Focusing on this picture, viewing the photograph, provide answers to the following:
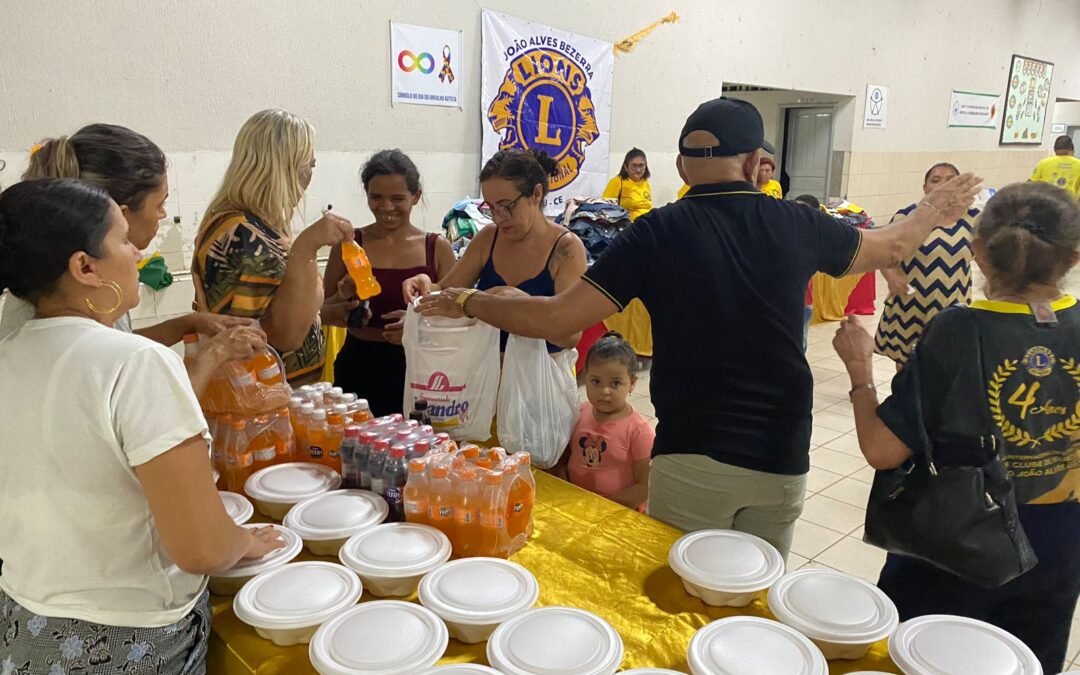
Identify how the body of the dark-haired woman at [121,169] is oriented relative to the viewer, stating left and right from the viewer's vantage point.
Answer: facing to the right of the viewer

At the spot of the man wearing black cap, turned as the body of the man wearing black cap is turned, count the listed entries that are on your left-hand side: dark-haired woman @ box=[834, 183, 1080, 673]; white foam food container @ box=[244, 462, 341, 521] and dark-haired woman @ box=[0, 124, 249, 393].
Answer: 2

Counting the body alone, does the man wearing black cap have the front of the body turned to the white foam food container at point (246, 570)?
no

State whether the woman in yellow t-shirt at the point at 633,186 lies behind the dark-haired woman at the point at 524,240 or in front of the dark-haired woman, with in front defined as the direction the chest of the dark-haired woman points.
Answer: behind

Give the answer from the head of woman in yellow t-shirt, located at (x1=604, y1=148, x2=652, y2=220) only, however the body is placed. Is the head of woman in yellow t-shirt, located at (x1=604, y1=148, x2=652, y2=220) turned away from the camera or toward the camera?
toward the camera

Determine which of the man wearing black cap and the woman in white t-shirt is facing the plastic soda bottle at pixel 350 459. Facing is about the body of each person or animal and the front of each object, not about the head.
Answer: the woman in white t-shirt

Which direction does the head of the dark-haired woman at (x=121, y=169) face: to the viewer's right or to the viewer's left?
to the viewer's right

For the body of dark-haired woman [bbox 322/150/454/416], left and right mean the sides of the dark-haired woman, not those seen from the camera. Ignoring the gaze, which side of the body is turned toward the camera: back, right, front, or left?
front

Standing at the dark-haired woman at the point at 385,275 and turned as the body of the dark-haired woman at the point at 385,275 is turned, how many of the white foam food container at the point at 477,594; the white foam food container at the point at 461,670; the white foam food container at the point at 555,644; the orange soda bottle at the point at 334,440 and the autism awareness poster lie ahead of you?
4

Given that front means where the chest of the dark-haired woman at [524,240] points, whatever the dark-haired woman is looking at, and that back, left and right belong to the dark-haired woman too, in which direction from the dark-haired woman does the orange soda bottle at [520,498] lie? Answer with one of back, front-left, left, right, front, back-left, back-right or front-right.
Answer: front-left

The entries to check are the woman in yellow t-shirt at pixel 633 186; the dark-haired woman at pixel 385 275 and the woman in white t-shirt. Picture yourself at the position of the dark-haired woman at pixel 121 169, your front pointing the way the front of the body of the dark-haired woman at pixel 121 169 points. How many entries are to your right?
1

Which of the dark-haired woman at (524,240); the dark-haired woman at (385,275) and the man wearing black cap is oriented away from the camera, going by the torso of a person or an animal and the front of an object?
the man wearing black cap

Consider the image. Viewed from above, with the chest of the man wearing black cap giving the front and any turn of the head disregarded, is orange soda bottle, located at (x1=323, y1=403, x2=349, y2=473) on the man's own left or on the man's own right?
on the man's own left

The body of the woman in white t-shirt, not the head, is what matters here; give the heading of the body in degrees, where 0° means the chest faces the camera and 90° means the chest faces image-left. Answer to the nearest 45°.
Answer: approximately 225°

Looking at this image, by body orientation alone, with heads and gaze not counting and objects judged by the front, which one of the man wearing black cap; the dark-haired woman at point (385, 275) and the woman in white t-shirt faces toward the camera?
the dark-haired woman

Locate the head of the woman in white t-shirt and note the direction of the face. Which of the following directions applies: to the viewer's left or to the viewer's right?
to the viewer's right

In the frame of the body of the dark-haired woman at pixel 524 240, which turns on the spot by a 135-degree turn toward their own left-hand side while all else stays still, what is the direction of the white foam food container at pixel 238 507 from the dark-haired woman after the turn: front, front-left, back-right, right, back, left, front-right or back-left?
back-right

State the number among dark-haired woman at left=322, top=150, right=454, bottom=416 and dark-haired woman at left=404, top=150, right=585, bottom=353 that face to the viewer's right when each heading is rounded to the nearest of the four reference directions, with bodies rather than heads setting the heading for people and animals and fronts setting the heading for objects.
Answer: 0

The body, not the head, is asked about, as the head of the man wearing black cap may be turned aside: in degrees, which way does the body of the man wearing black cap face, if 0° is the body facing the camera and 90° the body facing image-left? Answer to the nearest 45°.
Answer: approximately 180°

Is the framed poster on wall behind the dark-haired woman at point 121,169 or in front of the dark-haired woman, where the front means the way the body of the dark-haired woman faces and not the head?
in front
